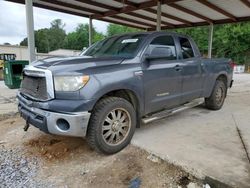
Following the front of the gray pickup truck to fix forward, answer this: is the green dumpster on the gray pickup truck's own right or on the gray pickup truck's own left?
on the gray pickup truck's own right

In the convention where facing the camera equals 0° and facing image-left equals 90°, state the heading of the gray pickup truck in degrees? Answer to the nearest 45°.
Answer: approximately 45°
